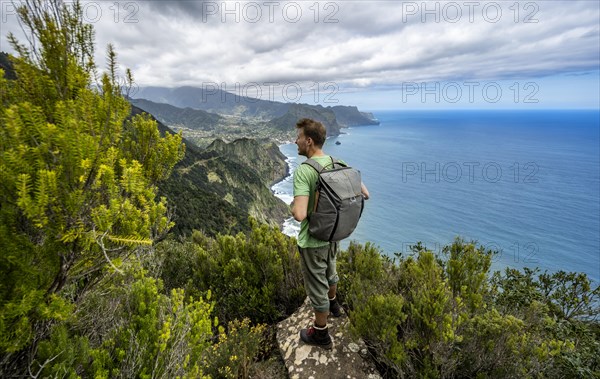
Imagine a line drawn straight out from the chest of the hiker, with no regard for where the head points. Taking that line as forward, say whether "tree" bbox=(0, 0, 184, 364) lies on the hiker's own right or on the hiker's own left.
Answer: on the hiker's own left

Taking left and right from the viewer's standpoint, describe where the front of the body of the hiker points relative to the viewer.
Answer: facing away from the viewer and to the left of the viewer
